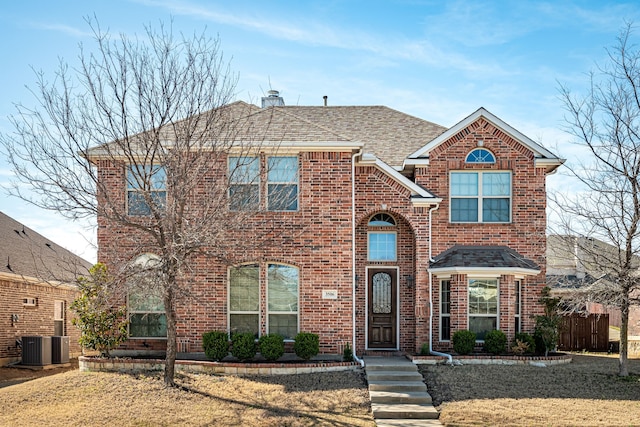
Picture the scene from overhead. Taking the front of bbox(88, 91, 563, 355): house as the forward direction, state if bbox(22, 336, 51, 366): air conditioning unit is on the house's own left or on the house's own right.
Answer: on the house's own right

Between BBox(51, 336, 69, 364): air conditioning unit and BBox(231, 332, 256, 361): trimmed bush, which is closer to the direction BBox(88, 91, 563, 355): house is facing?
the trimmed bush

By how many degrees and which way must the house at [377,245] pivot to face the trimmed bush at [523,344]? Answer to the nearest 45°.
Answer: approximately 90° to its left

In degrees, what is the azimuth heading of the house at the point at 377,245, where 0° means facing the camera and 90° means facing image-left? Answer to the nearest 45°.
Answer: approximately 0°

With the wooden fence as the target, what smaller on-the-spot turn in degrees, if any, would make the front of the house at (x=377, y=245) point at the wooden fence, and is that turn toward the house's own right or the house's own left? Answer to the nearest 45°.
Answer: approximately 135° to the house's own left

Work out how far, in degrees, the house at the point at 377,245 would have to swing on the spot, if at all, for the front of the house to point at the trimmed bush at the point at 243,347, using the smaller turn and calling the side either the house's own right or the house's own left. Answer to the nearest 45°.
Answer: approximately 45° to the house's own right
